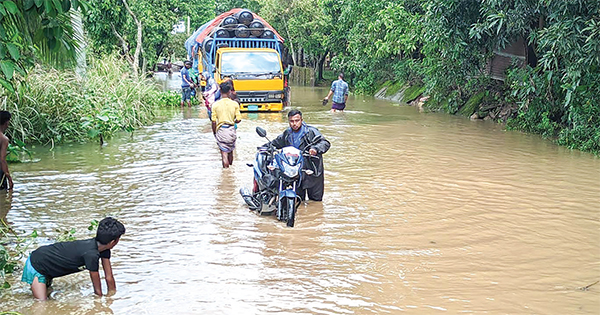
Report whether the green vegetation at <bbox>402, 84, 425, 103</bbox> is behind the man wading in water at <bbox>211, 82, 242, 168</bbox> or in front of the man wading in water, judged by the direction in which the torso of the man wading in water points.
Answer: in front

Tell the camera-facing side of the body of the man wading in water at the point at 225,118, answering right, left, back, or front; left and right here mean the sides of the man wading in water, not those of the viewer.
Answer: back

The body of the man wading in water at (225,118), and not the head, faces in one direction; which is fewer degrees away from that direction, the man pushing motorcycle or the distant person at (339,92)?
the distant person

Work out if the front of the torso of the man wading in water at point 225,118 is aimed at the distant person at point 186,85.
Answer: yes

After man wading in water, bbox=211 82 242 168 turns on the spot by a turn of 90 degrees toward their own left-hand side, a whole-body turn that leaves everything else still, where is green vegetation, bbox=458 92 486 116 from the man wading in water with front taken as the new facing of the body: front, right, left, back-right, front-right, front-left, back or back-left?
back-right

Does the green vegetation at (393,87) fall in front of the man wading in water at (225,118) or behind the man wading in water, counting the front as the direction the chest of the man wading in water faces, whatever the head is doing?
in front
